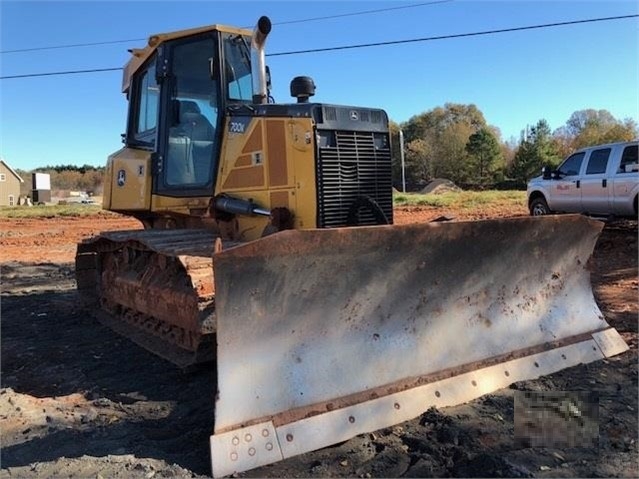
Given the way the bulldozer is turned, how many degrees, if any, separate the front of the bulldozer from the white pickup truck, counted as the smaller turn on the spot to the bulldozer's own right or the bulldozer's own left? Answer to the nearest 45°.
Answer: approximately 90° to the bulldozer's own left

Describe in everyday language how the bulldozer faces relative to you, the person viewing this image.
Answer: facing the viewer and to the right of the viewer
